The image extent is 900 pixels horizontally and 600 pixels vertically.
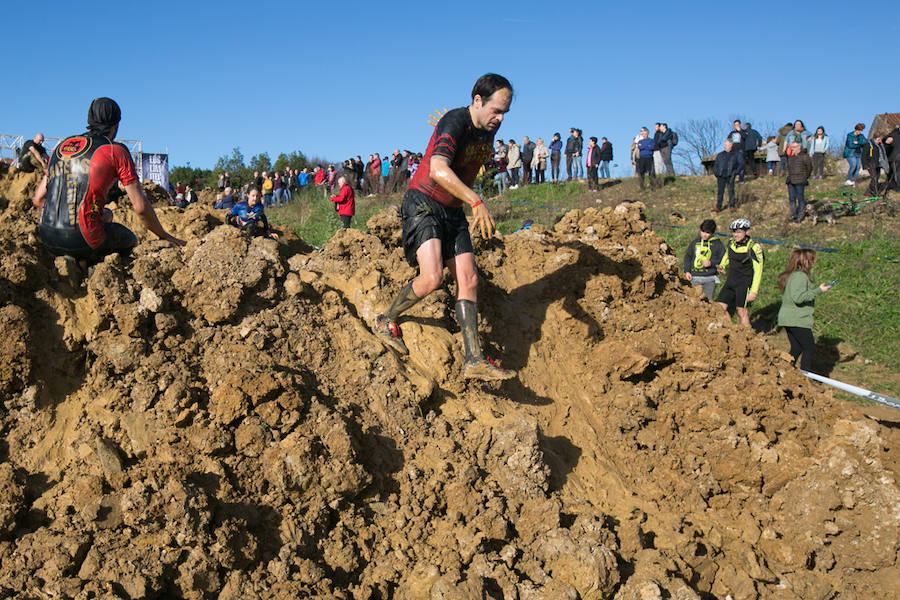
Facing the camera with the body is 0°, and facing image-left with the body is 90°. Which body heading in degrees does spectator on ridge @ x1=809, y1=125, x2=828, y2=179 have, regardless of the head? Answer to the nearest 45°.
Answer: approximately 0°

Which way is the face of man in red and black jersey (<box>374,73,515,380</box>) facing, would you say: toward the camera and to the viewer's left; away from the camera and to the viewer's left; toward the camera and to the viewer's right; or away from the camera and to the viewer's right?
toward the camera and to the viewer's right

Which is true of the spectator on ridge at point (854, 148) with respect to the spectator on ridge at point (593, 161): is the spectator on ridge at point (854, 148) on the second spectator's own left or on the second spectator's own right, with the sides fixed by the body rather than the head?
on the second spectator's own left

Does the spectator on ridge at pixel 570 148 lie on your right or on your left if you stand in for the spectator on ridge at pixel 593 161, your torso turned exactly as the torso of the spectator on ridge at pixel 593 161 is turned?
on your right

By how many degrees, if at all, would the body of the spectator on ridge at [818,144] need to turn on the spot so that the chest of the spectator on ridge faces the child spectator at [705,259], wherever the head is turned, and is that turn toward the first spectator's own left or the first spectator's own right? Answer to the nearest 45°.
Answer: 0° — they already face them

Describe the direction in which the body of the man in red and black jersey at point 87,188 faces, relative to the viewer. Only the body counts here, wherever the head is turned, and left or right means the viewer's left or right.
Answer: facing away from the viewer and to the right of the viewer

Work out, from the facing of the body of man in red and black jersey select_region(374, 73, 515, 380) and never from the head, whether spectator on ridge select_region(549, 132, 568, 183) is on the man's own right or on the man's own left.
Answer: on the man's own left

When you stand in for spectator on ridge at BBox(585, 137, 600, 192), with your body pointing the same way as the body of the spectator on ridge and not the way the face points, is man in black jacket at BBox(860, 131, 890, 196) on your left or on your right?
on your left

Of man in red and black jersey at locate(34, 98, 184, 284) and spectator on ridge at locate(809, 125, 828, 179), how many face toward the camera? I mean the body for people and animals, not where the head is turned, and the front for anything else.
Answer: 1
